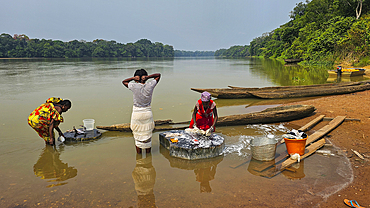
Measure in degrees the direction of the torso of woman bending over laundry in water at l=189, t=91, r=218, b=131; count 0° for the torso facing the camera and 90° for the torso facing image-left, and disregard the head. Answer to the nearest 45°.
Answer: approximately 0°

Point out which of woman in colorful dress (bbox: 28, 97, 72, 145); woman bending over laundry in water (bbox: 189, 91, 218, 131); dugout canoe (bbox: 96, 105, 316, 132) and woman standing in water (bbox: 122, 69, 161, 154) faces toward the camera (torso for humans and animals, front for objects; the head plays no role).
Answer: the woman bending over laundry in water

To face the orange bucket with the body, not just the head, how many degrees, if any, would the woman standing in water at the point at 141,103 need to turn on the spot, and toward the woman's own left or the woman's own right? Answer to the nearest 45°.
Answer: approximately 90° to the woman's own right

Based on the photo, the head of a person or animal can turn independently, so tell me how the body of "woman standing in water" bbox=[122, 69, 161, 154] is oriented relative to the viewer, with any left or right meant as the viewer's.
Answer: facing away from the viewer

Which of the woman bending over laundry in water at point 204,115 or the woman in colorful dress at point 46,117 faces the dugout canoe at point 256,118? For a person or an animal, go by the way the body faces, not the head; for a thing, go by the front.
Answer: the woman in colorful dress

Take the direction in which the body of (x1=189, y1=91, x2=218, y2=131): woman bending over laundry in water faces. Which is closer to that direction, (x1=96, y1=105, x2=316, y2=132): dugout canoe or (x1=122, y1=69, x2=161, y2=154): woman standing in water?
the woman standing in water

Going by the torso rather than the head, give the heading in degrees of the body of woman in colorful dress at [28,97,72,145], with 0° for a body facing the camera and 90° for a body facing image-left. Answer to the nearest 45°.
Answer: approximately 270°

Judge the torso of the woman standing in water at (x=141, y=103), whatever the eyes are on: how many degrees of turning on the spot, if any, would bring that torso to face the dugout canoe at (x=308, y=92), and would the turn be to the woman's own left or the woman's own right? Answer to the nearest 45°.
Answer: approximately 45° to the woman's own right

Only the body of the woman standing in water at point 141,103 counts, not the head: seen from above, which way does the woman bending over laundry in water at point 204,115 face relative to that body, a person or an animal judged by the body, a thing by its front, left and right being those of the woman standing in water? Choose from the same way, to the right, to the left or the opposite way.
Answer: the opposite way
